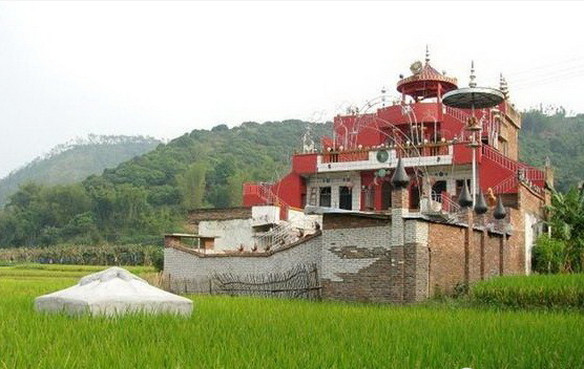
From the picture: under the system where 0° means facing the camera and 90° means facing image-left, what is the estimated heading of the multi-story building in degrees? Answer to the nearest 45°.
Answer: approximately 45°

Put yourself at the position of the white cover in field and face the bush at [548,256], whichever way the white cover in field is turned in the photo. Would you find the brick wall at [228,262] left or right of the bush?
left

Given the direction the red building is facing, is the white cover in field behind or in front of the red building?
in front

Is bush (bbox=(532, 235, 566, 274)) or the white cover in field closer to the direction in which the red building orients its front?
the white cover in field

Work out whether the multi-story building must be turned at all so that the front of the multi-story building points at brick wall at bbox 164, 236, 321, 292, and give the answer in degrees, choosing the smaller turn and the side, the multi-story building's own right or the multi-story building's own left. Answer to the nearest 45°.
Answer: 0° — it already faces it

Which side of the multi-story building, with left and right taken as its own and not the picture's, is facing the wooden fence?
front

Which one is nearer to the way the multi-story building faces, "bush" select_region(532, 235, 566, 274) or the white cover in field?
the white cover in field

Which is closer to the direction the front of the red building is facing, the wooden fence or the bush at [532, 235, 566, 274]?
the wooden fence

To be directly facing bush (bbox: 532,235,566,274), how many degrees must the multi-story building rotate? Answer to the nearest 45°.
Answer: approximately 135° to its left

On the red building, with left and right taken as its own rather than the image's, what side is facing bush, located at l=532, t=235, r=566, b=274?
left
